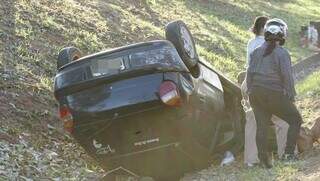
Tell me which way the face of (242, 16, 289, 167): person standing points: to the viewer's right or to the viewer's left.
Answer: to the viewer's left
